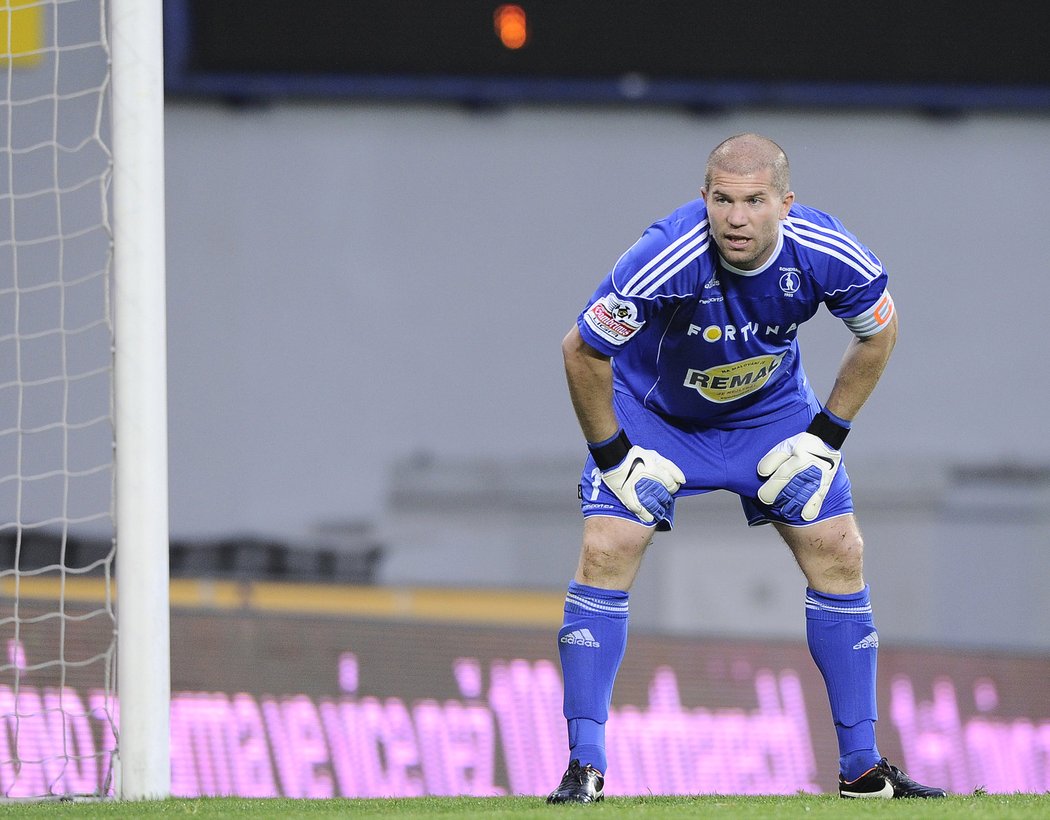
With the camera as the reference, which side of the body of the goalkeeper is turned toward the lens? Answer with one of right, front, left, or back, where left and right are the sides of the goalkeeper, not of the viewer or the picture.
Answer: front

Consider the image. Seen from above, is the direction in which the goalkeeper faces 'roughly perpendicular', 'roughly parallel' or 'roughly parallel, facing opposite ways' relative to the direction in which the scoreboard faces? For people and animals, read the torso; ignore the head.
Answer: roughly parallel

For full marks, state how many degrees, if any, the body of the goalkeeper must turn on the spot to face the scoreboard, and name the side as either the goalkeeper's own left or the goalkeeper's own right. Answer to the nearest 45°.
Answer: approximately 180°

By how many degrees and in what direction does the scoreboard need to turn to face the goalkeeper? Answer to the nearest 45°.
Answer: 0° — it already faces them

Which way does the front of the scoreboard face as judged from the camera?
facing the viewer

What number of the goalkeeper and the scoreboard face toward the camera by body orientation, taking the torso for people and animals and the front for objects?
2
